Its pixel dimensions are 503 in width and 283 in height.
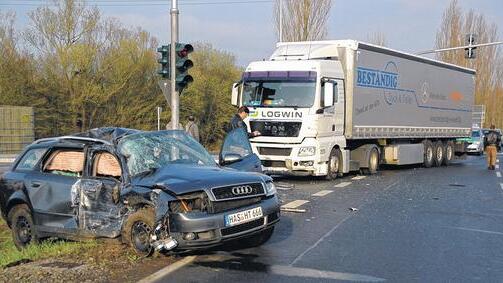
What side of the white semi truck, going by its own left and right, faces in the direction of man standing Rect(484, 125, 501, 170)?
back

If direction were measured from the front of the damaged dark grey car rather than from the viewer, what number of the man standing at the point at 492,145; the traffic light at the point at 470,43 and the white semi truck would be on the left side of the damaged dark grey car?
3

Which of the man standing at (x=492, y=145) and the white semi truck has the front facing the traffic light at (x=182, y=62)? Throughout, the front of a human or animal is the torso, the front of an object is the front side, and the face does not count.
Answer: the white semi truck

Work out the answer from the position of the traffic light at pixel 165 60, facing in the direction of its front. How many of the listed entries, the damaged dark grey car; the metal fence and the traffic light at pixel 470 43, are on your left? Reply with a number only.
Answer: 1

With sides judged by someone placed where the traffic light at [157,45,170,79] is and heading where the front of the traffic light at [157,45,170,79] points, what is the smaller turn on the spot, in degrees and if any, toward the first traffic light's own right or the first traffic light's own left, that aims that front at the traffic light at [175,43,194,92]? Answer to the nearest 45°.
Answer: approximately 135° to the first traffic light's own left

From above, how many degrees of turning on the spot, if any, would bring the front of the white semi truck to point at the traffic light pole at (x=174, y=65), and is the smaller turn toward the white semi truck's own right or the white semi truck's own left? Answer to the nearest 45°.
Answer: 0° — it already faces it

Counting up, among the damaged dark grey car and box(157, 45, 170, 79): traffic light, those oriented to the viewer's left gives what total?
1

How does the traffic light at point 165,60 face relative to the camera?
to the viewer's left

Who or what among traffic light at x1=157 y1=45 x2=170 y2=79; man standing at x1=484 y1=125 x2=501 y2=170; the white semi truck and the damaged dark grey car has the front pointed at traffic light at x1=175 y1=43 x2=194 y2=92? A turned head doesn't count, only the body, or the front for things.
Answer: the white semi truck

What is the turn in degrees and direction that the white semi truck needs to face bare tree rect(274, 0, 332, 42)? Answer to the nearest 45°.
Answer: approximately 135° to its right

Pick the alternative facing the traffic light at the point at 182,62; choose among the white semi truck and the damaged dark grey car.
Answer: the white semi truck

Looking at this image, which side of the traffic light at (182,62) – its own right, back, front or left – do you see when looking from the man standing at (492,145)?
left

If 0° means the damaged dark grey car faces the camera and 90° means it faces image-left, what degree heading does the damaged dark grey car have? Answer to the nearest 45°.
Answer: approximately 315°

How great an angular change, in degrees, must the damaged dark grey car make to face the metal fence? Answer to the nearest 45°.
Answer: approximately 135° to its left
